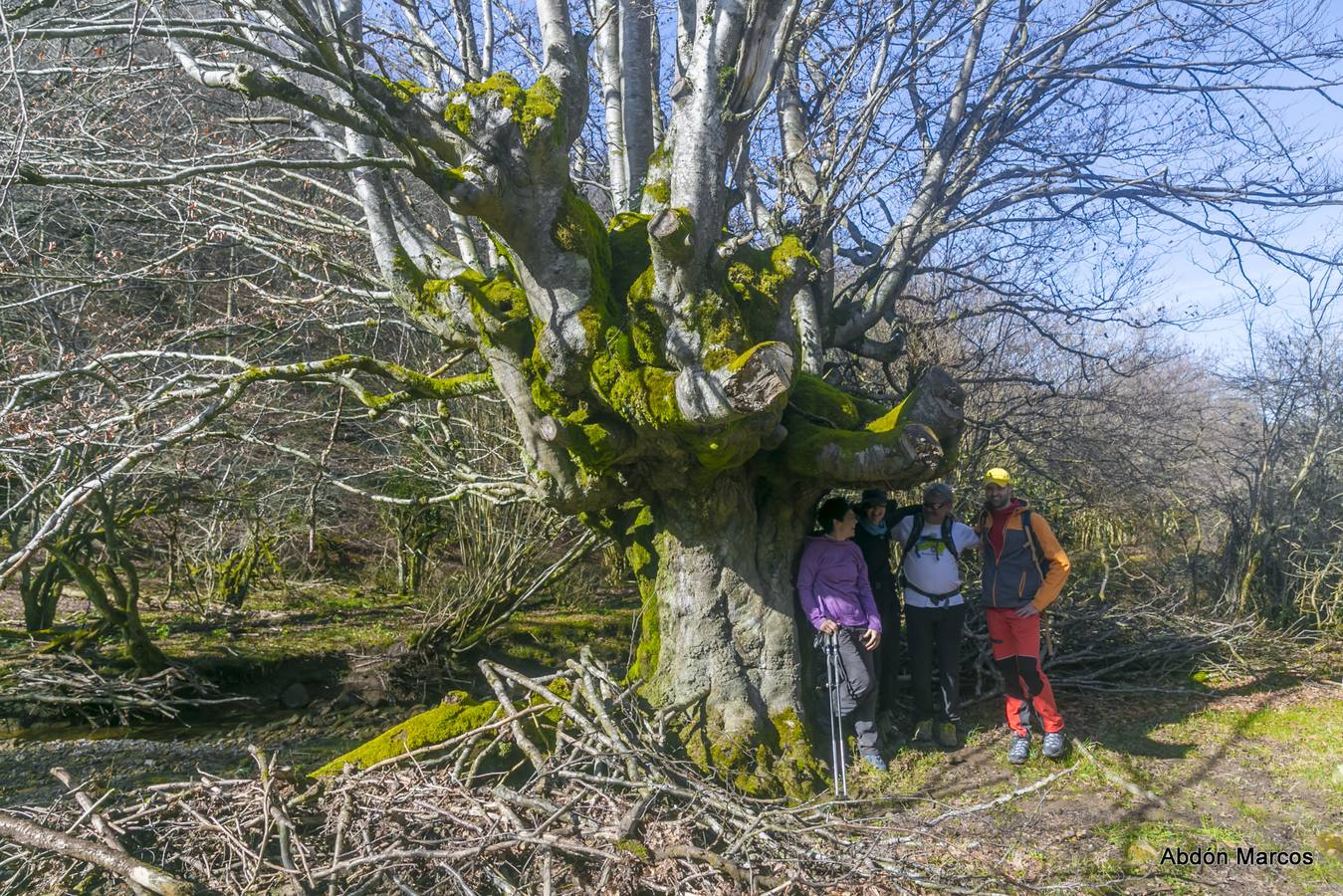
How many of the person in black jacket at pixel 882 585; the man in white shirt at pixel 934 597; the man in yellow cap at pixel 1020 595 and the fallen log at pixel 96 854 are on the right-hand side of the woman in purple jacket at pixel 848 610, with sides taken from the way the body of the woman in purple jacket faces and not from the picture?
1

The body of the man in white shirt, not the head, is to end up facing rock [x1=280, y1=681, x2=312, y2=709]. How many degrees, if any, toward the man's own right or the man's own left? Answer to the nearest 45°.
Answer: approximately 90° to the man's own right

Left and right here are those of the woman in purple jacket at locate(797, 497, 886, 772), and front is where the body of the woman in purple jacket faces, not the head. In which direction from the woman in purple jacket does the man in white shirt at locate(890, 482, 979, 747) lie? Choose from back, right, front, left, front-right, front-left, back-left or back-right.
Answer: left

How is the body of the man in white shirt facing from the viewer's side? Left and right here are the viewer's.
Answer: facing the viewer

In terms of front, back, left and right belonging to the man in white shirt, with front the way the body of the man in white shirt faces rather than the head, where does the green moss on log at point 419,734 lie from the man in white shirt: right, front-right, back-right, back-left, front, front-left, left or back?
front-right

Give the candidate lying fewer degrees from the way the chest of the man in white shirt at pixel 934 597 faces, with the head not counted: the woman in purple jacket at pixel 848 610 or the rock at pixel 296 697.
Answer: the woman in purple jacket

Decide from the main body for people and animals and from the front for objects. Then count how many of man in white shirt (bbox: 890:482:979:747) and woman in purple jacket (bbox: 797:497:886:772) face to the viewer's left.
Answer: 0

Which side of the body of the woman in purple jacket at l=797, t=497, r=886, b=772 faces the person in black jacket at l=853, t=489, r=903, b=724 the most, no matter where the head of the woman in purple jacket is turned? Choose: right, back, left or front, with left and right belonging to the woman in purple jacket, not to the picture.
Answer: left

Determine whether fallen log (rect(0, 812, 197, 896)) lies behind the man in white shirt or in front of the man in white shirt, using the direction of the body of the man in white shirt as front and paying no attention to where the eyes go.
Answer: in front

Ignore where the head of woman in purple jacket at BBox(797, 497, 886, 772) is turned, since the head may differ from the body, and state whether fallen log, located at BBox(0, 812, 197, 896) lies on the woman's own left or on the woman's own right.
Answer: on the woman's own right

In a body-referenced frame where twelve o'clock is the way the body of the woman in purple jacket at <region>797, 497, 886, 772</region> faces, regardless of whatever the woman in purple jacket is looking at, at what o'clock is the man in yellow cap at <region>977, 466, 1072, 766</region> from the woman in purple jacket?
The man in yellow cap is roughly at 10 o'clock from the woman in purple jacket.

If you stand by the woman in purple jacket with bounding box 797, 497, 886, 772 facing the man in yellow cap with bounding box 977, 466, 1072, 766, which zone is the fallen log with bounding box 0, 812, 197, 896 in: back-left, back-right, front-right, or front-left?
back-right
